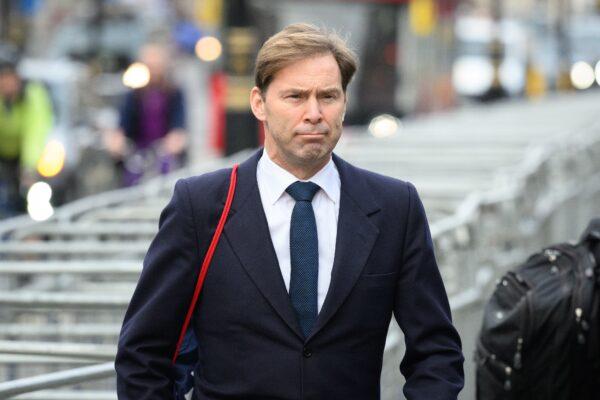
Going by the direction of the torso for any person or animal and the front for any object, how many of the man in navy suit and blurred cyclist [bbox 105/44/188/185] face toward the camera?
2

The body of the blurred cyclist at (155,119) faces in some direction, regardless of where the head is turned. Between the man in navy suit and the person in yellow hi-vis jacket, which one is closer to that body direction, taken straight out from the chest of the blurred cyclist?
the man in navy suit

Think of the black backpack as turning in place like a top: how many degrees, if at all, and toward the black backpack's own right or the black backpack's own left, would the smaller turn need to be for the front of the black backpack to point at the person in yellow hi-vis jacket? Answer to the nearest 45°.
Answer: approximately 90° to the black backpack's own right

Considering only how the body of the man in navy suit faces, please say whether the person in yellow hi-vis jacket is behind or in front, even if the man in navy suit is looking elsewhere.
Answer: behind

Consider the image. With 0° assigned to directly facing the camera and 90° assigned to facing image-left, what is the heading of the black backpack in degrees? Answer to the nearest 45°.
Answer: approximately 45°

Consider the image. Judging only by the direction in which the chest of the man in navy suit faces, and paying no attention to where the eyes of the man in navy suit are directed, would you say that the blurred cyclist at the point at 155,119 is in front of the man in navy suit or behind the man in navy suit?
behind

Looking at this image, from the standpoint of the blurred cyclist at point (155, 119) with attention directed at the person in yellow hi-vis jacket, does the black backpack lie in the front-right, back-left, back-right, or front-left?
back-left

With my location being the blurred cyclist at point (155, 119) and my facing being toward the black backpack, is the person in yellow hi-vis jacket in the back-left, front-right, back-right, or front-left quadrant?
back-right
